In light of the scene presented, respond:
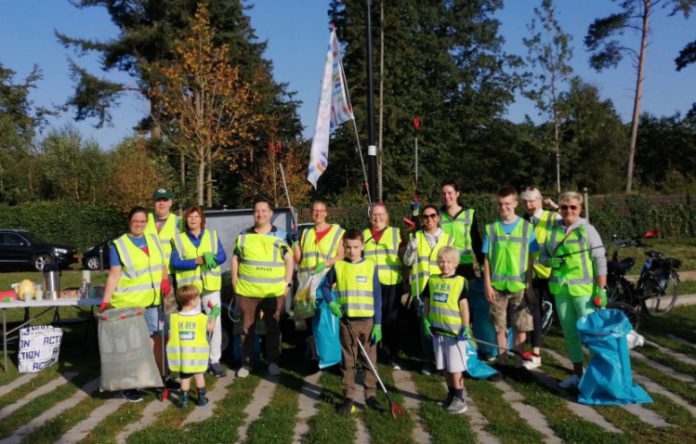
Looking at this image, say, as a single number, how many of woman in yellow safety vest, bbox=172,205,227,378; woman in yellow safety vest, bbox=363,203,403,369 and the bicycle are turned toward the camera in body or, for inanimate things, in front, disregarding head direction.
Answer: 2

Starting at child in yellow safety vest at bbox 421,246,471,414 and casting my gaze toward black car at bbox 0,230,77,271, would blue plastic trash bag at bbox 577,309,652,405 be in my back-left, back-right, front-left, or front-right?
back-right

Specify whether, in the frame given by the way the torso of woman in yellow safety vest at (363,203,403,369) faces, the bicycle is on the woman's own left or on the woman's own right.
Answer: on the woman's own left
